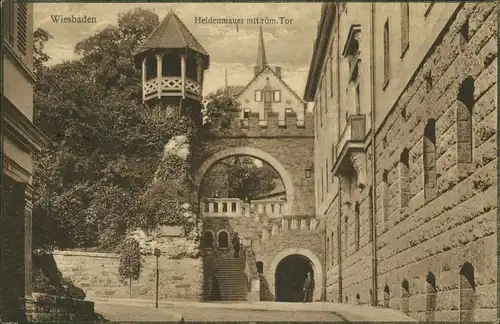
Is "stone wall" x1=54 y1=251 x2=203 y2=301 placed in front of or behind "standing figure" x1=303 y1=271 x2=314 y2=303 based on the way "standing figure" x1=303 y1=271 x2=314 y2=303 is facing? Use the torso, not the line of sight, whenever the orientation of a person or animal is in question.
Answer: in front

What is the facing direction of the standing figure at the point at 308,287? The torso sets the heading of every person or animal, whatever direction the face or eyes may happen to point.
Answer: toward the camera

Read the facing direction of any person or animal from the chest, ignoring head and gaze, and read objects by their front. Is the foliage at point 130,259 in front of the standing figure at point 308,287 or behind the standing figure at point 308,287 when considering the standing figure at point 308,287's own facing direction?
in front
